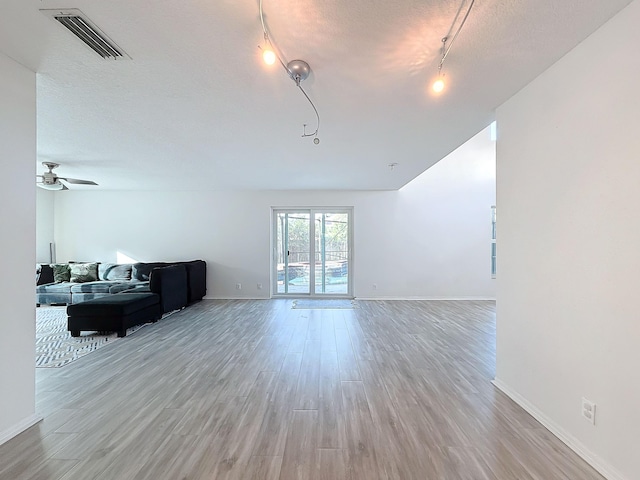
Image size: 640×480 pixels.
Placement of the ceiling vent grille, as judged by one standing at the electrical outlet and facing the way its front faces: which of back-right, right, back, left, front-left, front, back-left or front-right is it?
front

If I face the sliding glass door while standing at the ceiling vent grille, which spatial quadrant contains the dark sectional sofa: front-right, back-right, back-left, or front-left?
front-left

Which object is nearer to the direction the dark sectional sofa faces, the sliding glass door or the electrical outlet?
the electrical outlet

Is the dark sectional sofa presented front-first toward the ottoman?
yes

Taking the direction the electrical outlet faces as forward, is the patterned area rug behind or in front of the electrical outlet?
in front

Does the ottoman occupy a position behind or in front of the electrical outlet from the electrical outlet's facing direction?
in front

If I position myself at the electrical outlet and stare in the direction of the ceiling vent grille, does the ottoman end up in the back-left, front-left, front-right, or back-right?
front-right

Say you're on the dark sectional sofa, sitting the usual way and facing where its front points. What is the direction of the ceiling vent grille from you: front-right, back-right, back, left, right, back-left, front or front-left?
front

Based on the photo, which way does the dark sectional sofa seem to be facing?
toward the camera
